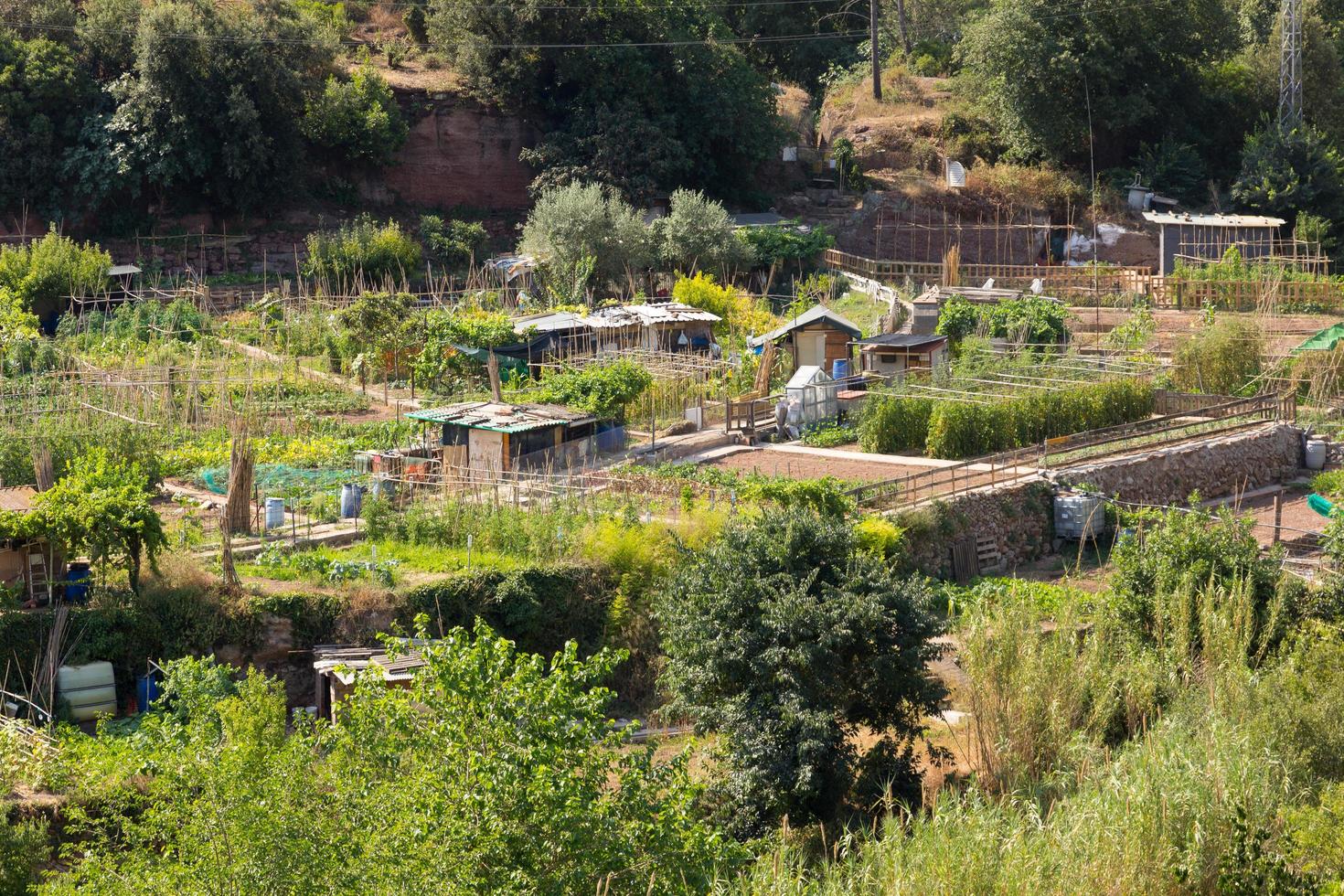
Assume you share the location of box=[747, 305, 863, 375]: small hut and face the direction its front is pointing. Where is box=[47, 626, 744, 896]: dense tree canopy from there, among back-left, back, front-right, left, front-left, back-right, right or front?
front

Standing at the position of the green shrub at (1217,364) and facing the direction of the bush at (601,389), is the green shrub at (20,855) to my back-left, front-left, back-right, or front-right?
front-left

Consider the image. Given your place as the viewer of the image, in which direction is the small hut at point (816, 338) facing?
facing the viewer

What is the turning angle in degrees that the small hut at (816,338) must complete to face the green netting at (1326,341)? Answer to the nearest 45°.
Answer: approximately 90° to its left

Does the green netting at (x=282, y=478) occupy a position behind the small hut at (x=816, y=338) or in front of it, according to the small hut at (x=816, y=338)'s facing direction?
in front

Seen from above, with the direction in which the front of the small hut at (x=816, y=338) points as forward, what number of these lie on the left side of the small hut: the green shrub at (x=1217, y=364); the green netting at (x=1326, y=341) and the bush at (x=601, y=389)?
2

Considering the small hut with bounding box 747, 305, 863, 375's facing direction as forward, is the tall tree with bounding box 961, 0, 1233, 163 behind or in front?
behind

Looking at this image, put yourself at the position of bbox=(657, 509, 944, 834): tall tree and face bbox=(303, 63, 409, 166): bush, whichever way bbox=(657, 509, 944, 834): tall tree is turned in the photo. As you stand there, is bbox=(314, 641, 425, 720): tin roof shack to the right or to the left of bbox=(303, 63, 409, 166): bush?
left

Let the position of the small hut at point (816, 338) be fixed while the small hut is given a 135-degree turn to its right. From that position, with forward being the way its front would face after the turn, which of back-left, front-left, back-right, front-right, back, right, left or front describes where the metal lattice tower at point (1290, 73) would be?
right

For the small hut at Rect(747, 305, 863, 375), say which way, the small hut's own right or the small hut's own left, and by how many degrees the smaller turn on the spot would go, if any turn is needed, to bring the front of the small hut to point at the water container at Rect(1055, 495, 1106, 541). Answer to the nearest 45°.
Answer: approximately 45° to the small hut's own left

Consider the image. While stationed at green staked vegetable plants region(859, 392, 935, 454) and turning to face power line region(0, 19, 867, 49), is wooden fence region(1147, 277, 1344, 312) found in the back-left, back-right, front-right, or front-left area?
front-right

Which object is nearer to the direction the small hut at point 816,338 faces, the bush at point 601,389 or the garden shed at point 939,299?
the bush

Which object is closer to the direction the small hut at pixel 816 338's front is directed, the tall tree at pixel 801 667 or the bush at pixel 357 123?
the tall tree

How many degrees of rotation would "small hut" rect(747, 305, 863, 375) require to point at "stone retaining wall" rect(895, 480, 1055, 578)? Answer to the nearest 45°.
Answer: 0° — it already faces it

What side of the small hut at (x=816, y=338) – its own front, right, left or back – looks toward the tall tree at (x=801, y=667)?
front

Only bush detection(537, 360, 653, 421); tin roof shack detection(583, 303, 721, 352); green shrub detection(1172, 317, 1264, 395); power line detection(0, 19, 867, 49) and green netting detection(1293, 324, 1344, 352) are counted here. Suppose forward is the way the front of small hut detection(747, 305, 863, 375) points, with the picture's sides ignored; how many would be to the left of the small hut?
2

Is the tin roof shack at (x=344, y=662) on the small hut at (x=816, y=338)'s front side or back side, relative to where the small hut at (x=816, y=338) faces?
on the front side

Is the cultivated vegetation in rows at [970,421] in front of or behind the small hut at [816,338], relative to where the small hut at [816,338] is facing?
in front

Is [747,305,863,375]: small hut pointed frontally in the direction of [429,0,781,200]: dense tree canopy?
no
